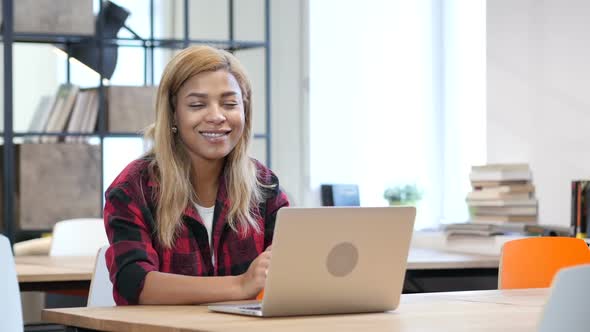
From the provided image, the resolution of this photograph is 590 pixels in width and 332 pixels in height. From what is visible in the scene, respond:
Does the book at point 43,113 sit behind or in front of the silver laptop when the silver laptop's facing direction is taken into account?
in front

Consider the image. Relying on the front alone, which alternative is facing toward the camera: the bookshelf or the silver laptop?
the bookshelf

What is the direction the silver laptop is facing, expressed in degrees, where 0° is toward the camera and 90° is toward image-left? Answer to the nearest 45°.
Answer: approximately 135°

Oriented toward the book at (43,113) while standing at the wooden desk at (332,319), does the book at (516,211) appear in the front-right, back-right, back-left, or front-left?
front-right

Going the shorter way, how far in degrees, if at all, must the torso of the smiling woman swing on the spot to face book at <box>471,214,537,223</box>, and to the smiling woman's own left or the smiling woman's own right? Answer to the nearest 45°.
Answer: approximately 90° to the smiling woman's own left

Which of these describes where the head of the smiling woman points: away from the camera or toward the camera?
toward the camera

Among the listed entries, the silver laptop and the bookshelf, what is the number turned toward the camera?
1

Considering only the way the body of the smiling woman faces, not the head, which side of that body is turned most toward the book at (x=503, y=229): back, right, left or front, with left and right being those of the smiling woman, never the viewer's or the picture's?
left

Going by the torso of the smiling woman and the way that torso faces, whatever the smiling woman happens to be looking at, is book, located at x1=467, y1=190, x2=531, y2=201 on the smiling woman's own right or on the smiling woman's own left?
on the smiling woman's own left

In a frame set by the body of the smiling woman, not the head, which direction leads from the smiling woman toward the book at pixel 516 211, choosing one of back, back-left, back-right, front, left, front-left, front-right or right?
left

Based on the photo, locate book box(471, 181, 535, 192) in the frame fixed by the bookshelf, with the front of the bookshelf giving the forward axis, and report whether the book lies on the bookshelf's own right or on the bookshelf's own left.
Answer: on the bookshelf's own left

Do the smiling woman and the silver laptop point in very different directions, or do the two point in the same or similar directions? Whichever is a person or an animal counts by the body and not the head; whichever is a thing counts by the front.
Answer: very different directions

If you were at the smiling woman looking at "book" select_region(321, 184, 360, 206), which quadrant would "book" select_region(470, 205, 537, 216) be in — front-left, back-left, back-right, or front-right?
front-right

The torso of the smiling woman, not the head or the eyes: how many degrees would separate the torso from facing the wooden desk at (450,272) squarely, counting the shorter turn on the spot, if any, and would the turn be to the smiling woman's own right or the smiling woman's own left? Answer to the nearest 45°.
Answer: approximately 90° to the smiling woman's own left

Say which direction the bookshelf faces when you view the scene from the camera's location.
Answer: facing the viewer
